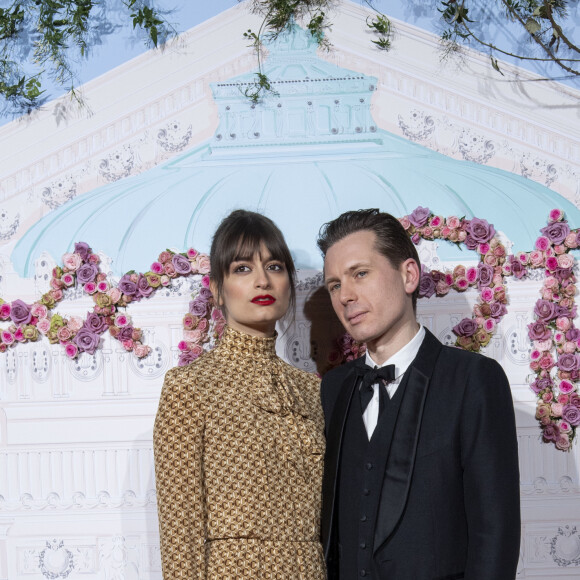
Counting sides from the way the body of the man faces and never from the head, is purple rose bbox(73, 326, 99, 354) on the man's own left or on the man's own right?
on the man's own right

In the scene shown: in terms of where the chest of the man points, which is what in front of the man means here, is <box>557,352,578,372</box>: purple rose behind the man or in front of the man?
behind

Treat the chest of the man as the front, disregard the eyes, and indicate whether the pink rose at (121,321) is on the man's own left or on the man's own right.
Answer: on the man's own right

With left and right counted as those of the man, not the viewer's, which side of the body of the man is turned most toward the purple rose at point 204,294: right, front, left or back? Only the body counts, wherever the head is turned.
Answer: right

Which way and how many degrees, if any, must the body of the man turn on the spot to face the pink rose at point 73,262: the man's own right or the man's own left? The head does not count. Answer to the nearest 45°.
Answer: approximately 90° to the man's own right

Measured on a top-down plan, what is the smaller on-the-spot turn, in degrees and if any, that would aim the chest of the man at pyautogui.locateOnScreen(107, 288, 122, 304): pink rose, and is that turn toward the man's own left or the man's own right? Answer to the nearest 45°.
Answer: approximately 90° to the man's own right

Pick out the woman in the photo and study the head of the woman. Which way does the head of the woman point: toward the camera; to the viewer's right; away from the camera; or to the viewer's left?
toward the camera

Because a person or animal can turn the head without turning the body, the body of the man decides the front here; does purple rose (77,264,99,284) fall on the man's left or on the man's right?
on the man's right

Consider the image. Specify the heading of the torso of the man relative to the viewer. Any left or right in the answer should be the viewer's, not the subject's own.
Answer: facing the viewer and to the left of the viewer

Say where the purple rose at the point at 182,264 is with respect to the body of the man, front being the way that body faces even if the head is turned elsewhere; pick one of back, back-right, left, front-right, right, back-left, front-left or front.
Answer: right

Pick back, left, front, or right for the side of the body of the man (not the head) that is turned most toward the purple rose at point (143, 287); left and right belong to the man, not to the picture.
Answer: right

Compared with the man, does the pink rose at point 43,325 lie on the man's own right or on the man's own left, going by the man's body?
on the man's own right
